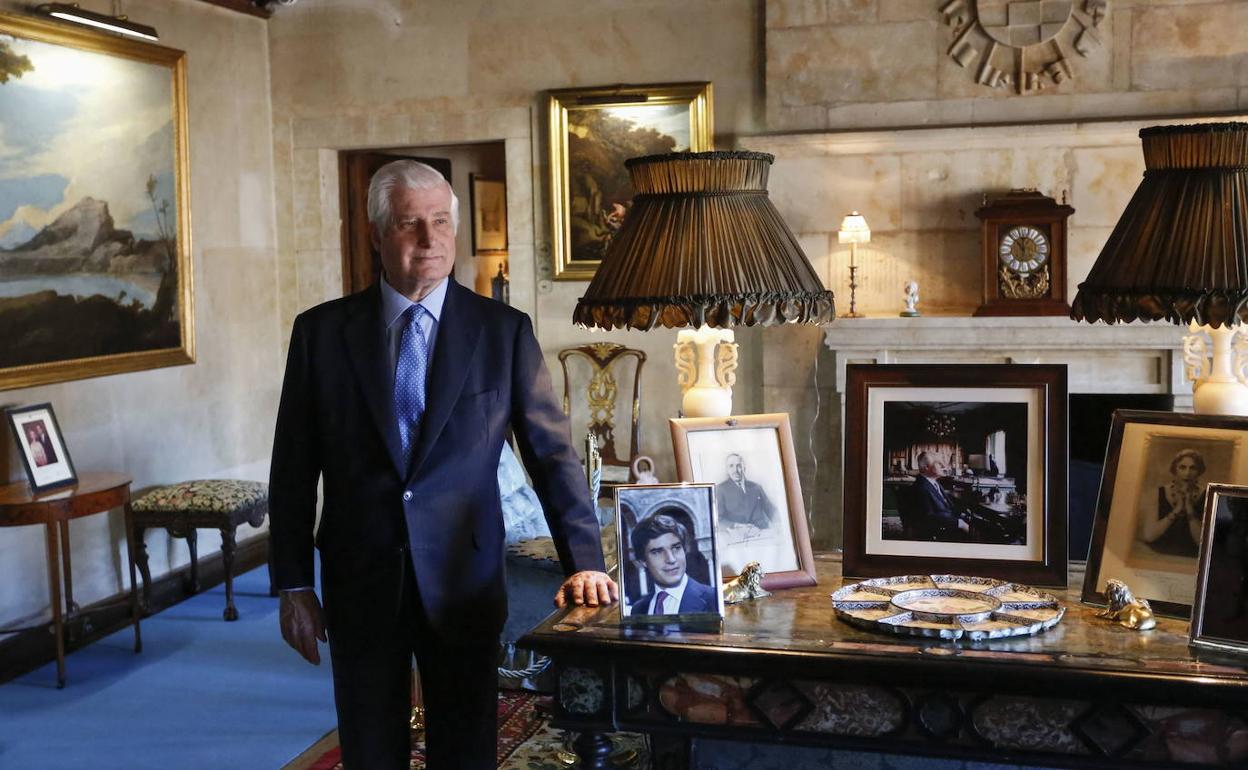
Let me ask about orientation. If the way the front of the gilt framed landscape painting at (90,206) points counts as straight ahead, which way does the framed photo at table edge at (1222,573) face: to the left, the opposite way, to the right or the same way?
to the right

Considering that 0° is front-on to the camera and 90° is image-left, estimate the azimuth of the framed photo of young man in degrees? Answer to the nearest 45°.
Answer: approximately 0°

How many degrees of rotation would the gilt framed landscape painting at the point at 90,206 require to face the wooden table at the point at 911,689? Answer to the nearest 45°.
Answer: approximately 45° to its right

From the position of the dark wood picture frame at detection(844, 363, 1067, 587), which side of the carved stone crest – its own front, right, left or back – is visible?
front

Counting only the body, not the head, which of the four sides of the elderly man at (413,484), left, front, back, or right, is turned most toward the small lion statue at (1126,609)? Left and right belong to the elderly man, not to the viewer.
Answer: left

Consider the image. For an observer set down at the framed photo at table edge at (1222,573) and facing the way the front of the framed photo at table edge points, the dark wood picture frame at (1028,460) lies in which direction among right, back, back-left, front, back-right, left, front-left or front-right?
back-right

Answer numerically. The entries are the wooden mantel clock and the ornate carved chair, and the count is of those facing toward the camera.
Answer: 2

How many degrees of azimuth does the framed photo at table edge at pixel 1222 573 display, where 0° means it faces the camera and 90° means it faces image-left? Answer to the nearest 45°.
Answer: approximately 0°

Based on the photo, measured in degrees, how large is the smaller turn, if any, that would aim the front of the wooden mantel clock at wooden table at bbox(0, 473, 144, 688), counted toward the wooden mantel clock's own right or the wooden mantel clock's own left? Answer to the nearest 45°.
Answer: approximately 45° to the wooden mantel clock's own right

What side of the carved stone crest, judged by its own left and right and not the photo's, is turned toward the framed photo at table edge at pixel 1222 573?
front
